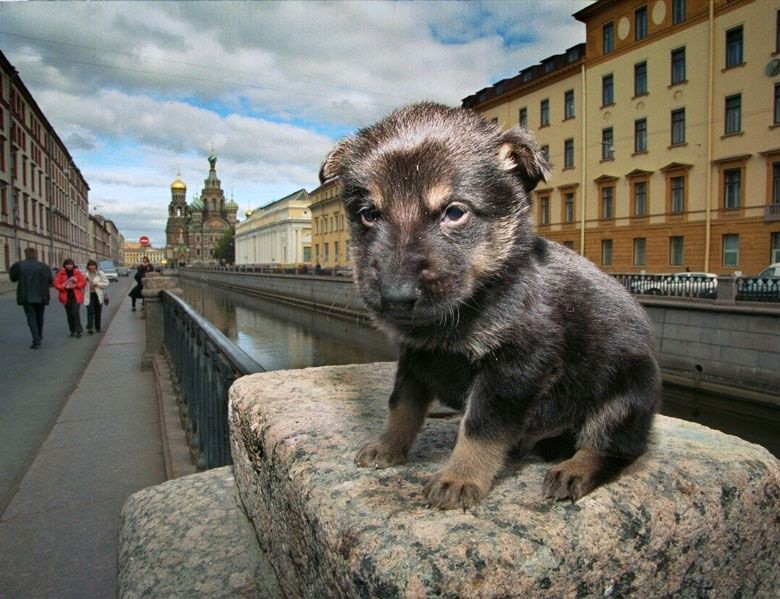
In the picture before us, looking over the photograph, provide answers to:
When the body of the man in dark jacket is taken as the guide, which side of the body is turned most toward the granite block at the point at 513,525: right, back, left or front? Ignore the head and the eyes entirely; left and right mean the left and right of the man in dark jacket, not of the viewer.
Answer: back

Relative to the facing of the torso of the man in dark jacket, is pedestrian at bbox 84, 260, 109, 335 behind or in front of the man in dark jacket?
in front

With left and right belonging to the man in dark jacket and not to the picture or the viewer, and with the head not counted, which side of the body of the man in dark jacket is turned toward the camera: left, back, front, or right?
back

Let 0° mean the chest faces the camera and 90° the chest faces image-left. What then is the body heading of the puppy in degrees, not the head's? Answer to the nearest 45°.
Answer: approximately 45°

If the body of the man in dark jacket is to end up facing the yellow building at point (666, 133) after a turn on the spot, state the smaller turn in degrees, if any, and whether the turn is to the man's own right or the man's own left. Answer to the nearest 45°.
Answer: approximately 90° to the man's own right

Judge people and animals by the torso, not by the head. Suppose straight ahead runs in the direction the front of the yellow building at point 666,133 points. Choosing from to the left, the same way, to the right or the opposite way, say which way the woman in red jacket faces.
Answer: to the left

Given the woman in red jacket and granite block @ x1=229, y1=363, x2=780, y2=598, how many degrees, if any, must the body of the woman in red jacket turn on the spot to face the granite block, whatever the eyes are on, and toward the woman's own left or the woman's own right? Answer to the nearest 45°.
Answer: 0° — they already face it

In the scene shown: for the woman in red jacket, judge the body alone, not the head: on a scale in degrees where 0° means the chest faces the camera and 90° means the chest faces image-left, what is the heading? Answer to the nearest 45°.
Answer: approximately 0°
